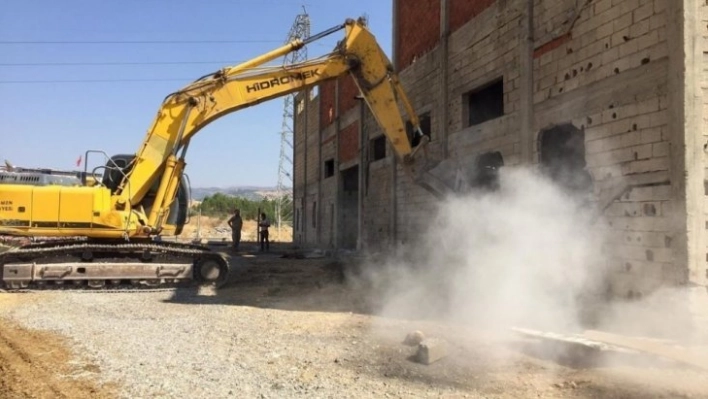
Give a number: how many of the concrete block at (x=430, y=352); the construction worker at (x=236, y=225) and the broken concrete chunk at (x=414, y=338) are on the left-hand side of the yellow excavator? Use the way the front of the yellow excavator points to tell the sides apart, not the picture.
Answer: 1

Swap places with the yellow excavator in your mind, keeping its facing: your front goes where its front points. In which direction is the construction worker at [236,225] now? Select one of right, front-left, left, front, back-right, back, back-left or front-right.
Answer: left

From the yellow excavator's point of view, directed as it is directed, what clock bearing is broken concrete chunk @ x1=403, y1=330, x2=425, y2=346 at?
The broken concrete chunk is roughly at 2 o'clock from the yellow excavator.

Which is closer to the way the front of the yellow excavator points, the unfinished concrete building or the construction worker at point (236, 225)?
the unfinished concrete building

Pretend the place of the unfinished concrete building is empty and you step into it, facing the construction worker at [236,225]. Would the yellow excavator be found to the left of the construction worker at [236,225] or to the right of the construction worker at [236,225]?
left

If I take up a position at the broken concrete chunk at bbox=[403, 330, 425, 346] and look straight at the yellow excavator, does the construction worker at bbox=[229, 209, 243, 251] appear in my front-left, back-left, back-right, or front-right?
front-right

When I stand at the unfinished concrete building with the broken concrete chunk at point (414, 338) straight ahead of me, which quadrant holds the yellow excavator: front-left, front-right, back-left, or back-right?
front-right

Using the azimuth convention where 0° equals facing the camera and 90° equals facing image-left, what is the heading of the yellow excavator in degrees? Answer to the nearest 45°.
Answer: approximately 270°

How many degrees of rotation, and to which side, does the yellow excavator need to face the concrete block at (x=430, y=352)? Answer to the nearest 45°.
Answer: approximately 45° to its right

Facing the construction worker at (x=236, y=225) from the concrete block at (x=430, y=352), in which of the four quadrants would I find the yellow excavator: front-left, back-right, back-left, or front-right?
front-left

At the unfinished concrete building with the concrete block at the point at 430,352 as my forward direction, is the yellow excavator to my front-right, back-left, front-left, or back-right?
front-right
